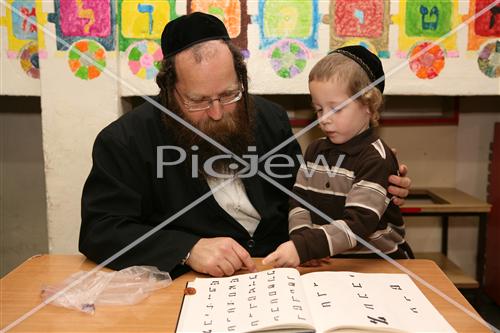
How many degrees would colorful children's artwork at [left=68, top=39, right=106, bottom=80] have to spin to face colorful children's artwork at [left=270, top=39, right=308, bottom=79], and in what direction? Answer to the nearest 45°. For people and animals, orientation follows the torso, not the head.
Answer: approximately 90° to its left

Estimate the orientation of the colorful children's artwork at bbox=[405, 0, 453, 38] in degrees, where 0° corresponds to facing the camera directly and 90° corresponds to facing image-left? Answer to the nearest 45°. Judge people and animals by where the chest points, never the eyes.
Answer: approximately 0°

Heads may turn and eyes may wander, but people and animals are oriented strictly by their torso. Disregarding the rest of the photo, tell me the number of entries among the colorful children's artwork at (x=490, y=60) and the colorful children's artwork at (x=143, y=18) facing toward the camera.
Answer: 2

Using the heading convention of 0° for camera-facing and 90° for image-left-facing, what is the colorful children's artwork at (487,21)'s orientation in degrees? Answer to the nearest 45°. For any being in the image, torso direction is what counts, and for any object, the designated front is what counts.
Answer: approximately 0°
